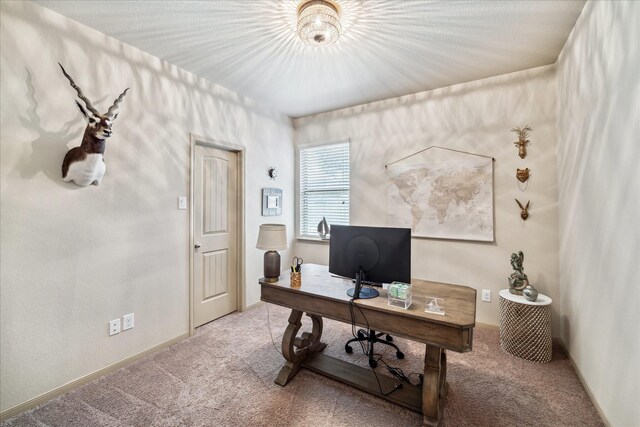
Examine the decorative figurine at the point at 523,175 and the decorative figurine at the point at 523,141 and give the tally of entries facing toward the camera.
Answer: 2

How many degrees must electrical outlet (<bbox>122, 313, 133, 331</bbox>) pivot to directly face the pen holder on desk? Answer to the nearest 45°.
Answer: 0° — it already faces it

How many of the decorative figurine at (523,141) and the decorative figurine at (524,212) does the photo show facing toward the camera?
2

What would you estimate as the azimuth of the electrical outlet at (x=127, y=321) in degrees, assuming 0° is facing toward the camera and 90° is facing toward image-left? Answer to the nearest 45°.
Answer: approximately 315°

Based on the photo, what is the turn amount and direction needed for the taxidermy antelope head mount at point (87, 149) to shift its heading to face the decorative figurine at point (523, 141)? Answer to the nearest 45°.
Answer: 0° — it already faces it

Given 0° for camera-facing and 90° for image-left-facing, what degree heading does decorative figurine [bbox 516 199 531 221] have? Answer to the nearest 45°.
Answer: approximately 0°
